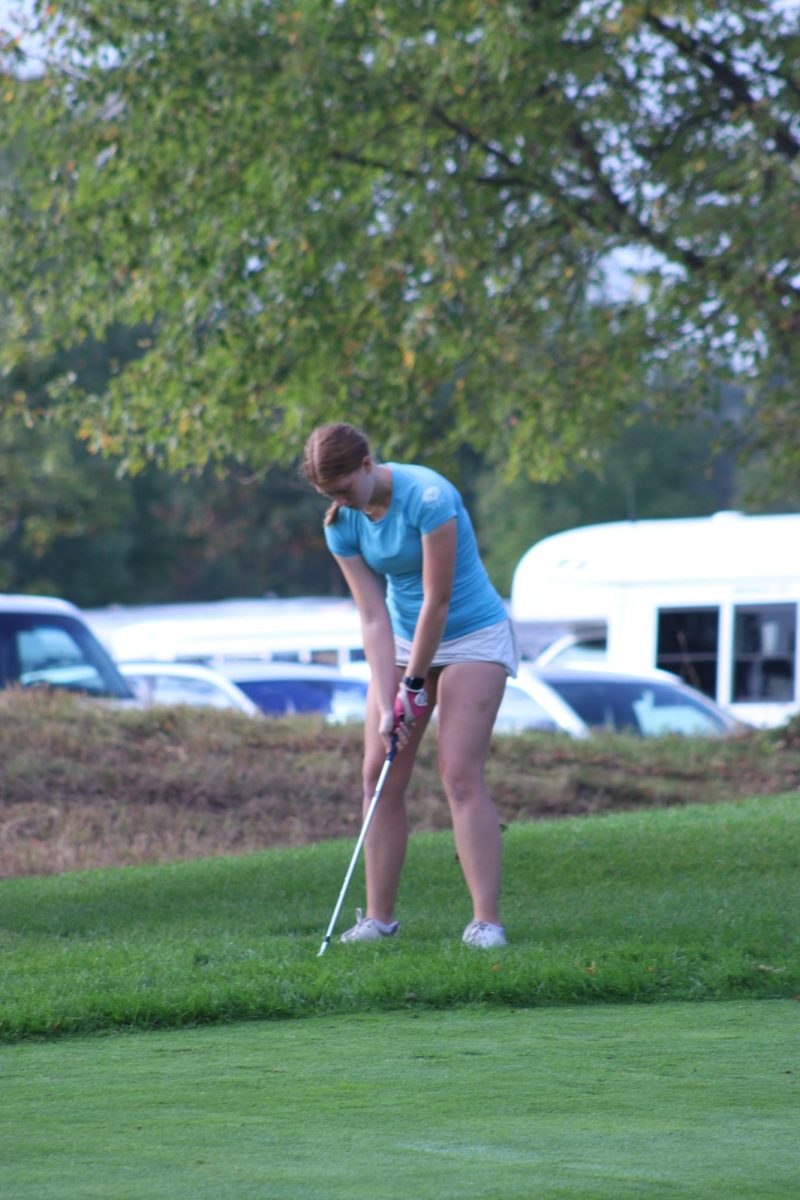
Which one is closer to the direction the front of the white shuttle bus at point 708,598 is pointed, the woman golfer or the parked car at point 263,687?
the parked car

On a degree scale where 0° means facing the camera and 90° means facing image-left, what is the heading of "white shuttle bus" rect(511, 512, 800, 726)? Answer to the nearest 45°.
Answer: approximately 90°

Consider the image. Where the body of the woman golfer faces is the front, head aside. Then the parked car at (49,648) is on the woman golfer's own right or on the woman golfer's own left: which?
on the woman golfer's own right

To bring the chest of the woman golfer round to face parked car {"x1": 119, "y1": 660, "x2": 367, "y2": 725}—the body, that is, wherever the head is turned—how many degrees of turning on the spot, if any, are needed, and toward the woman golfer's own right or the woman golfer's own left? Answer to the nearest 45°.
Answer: approximately 135° to the woman golfer's own right

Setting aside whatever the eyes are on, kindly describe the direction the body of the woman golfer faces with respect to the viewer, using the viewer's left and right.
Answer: facing the viewer and to the left of the viewer

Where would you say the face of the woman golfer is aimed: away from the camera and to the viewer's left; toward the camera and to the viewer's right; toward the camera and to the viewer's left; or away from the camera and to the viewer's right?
toward the camera and to the viewer's left

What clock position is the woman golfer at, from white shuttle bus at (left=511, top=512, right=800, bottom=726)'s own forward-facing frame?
The woman golfer is roughly at 9 o'clock from the white shuttle bus.

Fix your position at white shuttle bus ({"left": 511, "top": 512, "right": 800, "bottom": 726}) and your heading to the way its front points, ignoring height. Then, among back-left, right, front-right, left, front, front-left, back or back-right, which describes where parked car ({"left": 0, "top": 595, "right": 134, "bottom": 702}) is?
front-left

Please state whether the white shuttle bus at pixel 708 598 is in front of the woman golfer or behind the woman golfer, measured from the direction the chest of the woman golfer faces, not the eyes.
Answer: behind

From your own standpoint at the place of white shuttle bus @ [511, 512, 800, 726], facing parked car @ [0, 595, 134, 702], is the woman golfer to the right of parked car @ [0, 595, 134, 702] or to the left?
left

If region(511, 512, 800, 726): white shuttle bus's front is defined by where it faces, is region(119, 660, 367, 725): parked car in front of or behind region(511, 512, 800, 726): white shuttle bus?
in front
